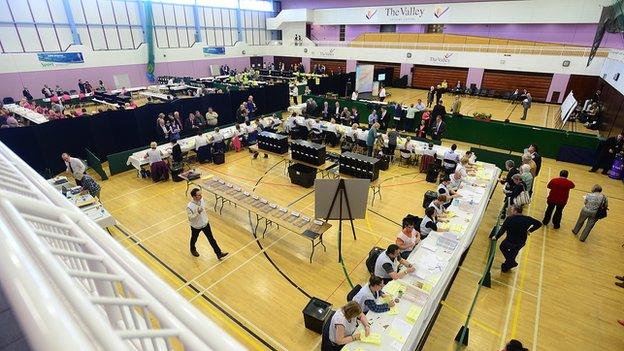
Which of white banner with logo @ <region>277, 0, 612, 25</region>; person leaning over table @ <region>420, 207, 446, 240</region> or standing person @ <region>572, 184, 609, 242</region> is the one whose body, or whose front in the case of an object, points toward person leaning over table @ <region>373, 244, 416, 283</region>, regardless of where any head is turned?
the white banner with logo

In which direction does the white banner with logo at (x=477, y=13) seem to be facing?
toward the camera

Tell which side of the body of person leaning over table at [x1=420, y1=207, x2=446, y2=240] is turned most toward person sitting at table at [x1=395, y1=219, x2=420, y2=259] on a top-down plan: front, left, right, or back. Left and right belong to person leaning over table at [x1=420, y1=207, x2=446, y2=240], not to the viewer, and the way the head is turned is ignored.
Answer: right

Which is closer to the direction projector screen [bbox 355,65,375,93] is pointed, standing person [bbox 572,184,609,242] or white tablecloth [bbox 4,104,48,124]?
the standing person

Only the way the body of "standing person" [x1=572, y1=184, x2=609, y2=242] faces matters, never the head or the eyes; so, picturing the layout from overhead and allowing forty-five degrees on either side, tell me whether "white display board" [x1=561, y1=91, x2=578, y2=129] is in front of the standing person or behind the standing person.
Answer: in front

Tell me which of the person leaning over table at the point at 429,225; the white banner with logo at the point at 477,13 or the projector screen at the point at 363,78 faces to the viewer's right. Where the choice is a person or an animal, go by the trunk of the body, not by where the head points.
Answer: the person leaning over table

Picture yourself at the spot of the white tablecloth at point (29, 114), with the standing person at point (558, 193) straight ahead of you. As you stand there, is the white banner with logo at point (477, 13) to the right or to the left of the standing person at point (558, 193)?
left

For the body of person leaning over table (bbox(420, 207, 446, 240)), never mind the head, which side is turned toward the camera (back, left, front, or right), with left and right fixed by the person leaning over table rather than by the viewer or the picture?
right

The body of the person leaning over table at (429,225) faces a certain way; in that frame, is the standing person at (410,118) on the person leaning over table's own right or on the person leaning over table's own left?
on the person leaning over table's own left

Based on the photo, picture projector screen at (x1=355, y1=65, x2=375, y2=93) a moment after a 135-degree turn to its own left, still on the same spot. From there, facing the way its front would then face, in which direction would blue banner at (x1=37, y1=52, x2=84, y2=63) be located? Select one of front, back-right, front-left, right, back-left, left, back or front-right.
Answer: back-left

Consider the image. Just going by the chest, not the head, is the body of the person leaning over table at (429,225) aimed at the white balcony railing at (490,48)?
no

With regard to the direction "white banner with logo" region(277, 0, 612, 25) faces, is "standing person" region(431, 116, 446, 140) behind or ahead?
ahead

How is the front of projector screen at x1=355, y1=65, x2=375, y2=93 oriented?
toward the camera

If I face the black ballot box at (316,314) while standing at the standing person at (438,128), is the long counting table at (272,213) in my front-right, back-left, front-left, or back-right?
front-right

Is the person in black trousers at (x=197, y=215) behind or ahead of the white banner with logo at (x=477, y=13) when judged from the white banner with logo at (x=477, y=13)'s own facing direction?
ahead
